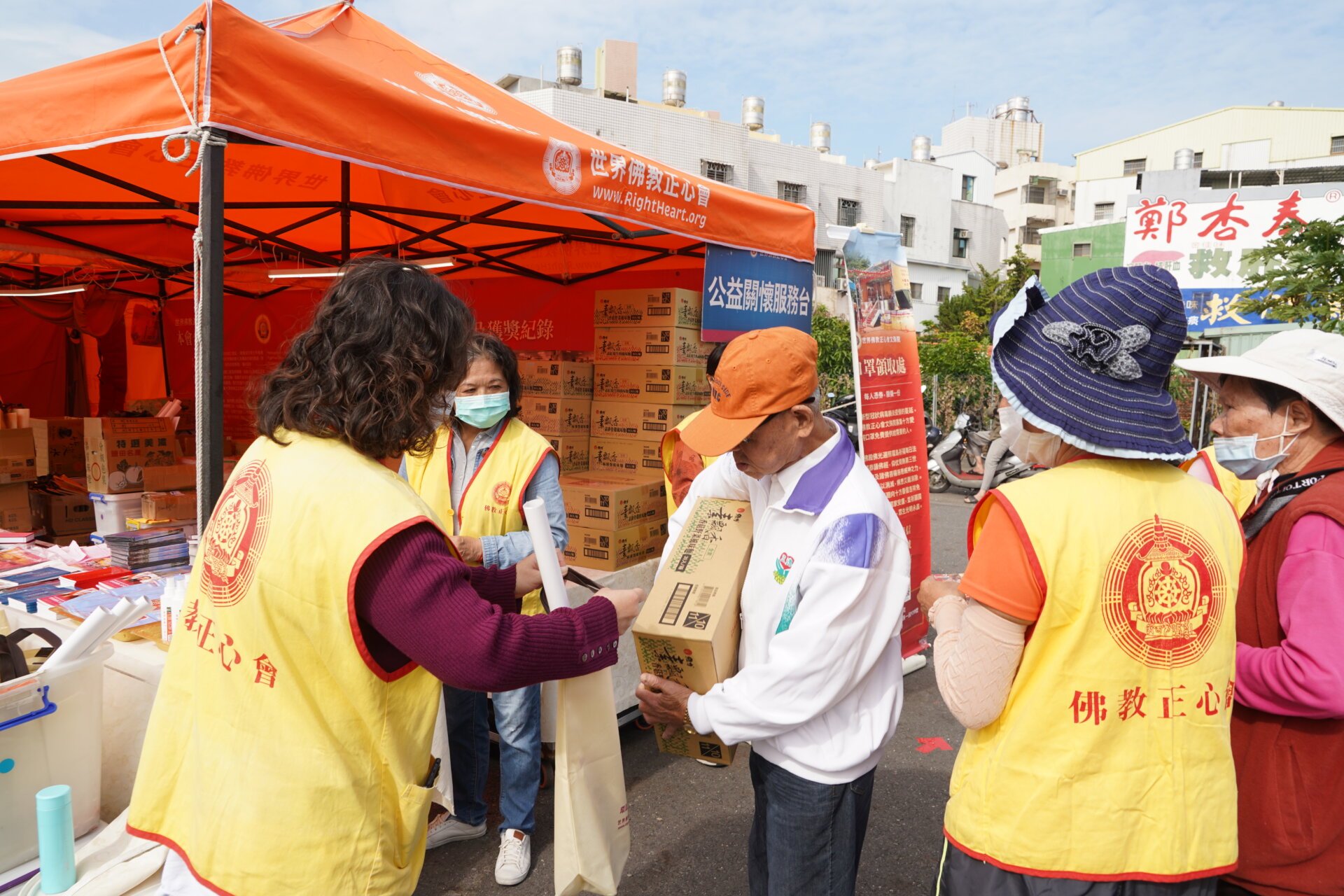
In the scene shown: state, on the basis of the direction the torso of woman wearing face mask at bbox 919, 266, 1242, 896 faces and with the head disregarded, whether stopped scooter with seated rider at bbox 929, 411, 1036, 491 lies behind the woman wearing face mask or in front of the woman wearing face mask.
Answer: in front

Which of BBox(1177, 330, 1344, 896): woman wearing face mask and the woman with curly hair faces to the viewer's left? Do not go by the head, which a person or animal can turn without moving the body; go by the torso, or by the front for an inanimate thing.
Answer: the woman wearing face mask

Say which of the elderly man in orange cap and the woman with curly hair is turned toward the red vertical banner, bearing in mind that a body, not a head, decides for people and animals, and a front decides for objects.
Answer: the woman with curly hair

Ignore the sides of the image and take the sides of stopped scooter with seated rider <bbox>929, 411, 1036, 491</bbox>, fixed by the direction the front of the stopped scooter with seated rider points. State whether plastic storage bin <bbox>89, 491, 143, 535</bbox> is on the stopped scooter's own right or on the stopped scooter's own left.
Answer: on the stopped scooter's own left

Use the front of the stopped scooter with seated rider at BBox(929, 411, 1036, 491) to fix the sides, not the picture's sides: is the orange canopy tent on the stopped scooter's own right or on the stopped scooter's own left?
on the stopped scooter's own left

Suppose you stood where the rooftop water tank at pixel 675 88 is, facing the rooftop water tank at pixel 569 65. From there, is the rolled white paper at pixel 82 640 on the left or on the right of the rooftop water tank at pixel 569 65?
left

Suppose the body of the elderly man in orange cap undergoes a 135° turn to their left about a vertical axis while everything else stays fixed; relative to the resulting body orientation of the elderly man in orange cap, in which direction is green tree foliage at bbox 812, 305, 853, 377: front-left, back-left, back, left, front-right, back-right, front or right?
left

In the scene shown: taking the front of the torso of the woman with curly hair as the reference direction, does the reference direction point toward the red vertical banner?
yes

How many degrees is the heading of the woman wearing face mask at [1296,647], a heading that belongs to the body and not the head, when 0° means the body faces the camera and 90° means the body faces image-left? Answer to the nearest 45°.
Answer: approximately 90°

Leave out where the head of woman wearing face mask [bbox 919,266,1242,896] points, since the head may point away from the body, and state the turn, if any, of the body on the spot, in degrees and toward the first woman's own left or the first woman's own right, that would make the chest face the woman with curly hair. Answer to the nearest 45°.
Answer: approximately 90° to the first woman's own left

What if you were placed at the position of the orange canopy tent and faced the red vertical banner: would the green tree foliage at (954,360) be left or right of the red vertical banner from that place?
left

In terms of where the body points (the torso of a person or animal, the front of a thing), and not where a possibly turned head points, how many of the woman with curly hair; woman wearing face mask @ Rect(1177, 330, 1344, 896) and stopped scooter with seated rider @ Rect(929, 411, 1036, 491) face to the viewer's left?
2

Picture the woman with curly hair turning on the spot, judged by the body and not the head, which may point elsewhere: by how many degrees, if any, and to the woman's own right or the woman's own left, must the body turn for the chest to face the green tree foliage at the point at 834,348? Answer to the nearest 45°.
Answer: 0° — they already face it

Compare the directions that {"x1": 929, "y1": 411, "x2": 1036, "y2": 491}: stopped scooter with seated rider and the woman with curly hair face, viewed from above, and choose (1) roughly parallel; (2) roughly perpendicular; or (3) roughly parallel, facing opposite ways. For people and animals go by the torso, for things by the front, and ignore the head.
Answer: roughly perpendicular

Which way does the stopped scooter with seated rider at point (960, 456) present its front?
to the viewer's left

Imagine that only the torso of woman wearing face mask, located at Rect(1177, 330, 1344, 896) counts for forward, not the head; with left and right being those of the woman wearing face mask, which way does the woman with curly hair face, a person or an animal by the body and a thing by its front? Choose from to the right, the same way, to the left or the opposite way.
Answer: to the right

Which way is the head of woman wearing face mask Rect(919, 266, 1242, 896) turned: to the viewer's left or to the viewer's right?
to the viewer's left

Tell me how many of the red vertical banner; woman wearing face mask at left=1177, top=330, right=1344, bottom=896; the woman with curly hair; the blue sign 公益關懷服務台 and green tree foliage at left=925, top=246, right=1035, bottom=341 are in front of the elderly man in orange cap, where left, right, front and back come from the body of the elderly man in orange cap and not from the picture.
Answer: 1
